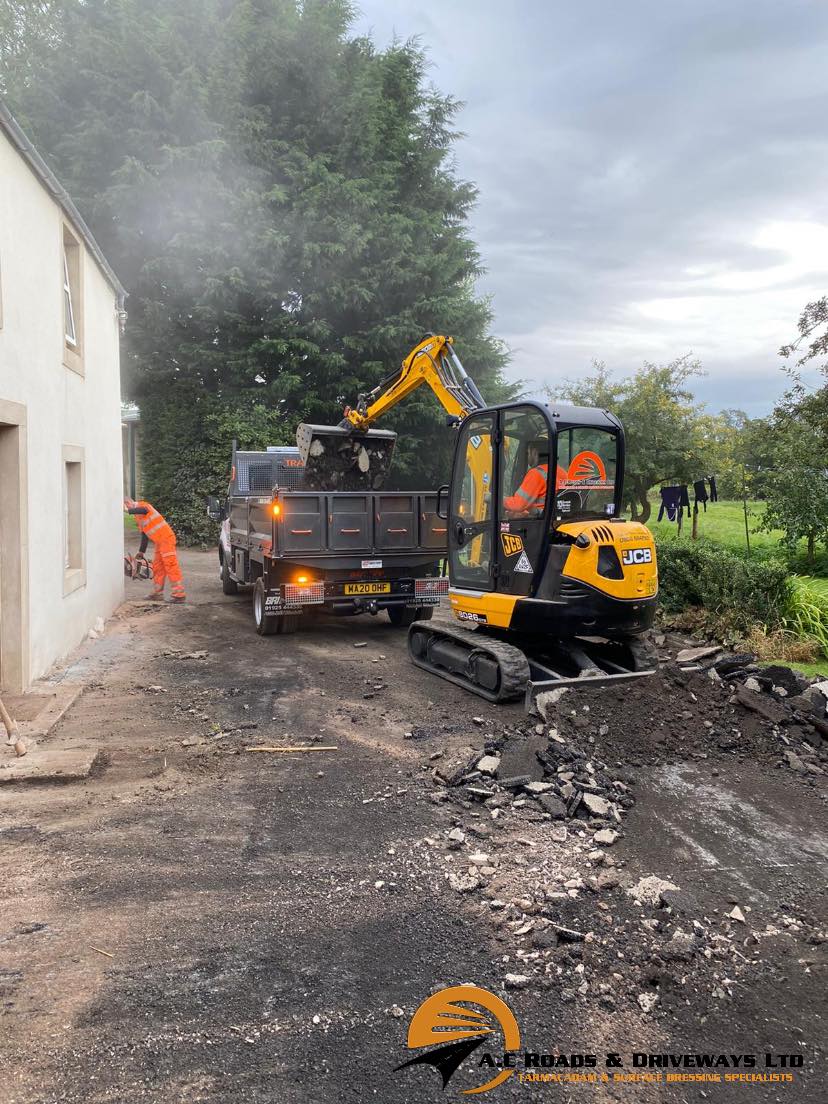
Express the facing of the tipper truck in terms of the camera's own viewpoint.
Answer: facing away from the viewer and to the left of the viewer

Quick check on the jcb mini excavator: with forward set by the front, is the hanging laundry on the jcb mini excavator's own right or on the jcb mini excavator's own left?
on the jcb mini excavator's own right

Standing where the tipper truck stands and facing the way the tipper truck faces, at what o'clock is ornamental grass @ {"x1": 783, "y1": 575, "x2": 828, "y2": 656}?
The ornamental grass is roughly at 5 o'clock from the tipper truck.

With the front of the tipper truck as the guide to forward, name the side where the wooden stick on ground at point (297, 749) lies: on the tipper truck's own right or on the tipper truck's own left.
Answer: on the tipper truck's own left

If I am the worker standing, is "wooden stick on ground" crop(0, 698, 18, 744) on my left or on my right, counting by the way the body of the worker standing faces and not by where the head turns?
on my left

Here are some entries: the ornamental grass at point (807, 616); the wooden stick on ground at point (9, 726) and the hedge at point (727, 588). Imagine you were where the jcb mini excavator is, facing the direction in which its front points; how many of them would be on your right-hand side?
2

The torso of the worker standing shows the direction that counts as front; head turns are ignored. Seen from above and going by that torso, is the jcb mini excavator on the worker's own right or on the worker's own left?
on the worker's own left

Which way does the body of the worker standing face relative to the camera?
to the viewer's left

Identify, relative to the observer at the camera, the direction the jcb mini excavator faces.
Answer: facing away from the viewer and to the left of the viewer

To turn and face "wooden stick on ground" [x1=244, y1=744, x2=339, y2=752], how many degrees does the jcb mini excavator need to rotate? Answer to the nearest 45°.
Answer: approximately 90° to its left
